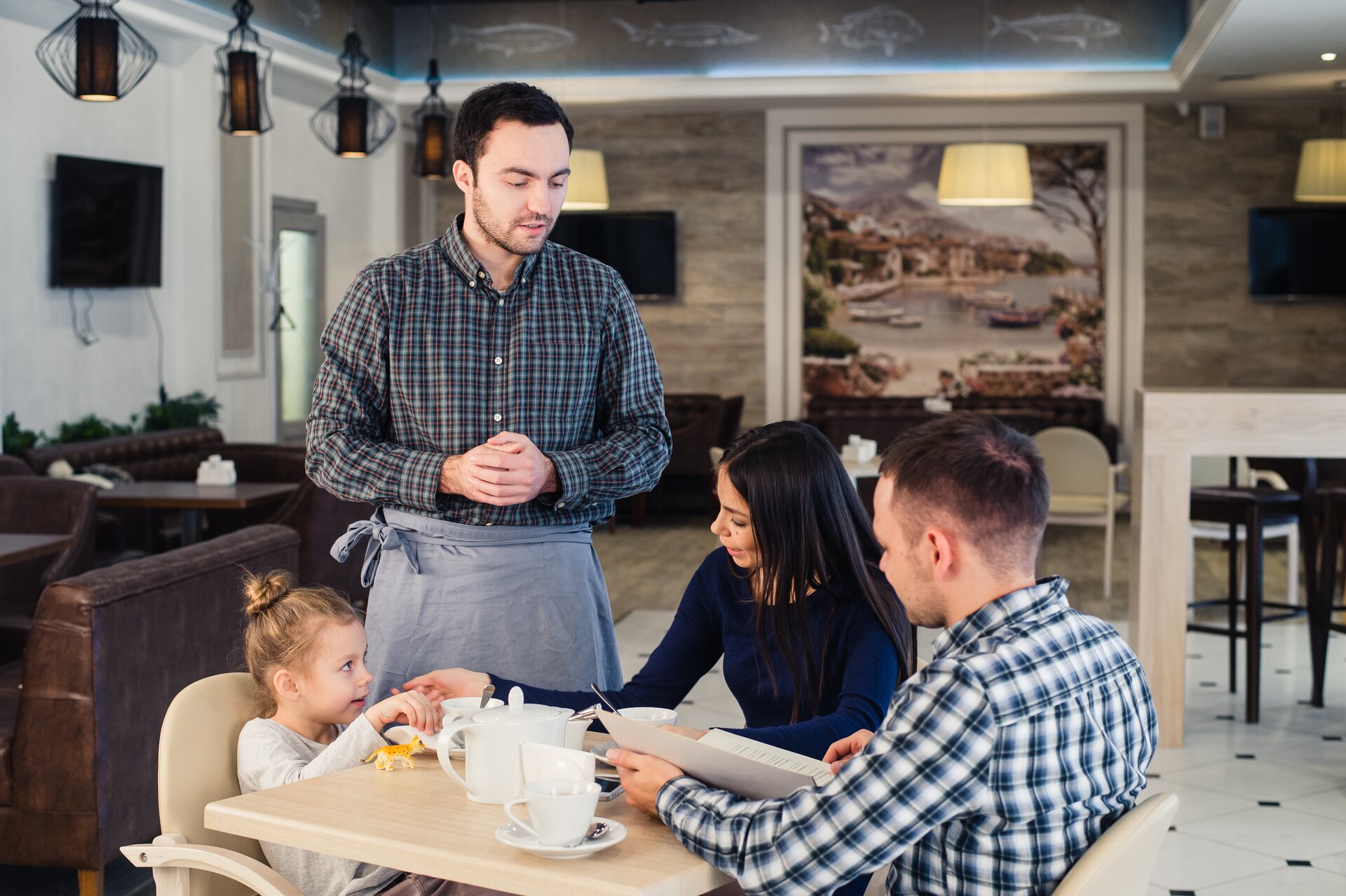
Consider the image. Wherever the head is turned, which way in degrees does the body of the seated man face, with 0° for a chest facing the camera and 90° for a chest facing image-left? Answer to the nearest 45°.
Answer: approximately 135°

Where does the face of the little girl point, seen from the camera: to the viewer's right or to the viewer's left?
to the viewer's right

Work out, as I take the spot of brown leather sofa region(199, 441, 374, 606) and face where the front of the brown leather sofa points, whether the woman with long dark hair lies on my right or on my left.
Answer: on my left

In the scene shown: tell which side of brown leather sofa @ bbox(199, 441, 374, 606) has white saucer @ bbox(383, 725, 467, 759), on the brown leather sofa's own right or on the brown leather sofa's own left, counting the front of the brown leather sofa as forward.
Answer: on the brown leather sofa's own left

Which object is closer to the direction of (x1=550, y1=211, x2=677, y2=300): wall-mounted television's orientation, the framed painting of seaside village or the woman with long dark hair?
the woman with long dark hair

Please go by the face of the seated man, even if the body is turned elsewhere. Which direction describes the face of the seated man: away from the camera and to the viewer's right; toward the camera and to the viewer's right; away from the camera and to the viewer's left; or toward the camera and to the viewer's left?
away from the camera and to the viewer's left

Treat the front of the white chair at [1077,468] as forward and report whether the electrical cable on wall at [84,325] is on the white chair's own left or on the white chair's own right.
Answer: on the white chair's own right

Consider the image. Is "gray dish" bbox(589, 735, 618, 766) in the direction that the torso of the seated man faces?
yes
